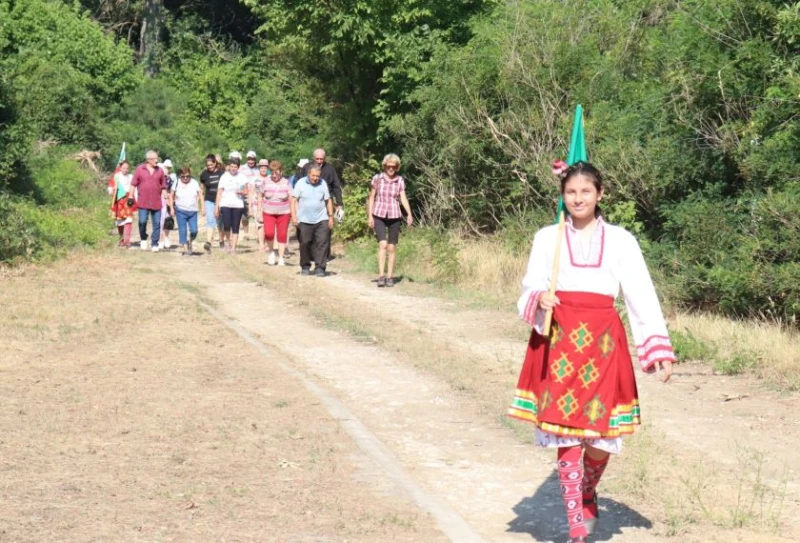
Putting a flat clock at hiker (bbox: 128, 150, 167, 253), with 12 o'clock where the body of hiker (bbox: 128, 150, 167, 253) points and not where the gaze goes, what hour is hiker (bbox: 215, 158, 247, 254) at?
hiker (bbox: 215, 158, 247, 254) is roughly at 10 o'clock from hiker (bbox: 128, 150, 167, 253).

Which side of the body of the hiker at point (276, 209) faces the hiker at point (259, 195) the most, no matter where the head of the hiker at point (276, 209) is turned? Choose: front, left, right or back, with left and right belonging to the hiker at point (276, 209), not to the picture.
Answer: back

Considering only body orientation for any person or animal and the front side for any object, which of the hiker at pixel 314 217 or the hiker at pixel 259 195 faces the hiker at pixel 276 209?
the hiker at pixel 259 195

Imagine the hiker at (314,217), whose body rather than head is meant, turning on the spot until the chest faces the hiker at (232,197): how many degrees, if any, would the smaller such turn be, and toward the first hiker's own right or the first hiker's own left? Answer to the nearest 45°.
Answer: approximately 135° to the first hiker's own right

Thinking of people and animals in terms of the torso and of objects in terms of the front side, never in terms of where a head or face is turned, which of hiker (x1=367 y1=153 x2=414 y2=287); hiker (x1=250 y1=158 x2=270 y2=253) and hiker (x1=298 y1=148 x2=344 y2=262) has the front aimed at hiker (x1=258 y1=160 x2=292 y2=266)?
hiker (x1=250 y1=158 x2=270 y2=253)

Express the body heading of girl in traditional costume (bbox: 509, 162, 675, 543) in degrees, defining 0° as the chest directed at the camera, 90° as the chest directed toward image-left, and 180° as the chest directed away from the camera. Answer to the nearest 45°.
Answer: approximately 0°

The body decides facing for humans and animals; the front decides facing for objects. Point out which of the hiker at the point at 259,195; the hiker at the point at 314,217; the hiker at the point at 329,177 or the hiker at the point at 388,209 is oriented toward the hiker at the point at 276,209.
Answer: the hiker at the point at 259,195

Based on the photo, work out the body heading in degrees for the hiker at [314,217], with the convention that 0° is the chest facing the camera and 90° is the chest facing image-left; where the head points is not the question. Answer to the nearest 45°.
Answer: approximately 0°

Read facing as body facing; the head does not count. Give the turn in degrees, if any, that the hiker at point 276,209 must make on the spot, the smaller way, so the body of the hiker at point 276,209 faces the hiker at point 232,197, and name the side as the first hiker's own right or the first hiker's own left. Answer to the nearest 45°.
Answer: approximately 135° to the first hiker's own right

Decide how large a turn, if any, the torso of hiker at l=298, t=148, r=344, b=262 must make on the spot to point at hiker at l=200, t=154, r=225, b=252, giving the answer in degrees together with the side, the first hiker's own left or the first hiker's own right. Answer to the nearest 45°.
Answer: approximately 135° to the first hiker's own right

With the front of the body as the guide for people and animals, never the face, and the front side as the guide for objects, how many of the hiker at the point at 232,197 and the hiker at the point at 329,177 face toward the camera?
2
